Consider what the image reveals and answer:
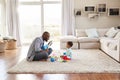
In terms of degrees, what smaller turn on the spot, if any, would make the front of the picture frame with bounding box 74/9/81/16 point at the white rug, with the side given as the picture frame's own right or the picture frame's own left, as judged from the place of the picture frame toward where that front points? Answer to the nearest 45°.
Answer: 0° — it already faces it

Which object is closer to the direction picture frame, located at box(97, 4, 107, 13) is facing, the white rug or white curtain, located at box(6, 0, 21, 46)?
the white rug

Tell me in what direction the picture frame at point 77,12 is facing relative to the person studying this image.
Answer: facing the viewer

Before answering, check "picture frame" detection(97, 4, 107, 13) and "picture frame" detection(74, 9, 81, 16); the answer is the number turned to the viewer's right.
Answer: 0

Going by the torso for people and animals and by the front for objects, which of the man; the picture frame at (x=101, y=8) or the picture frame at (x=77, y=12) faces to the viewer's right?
the man

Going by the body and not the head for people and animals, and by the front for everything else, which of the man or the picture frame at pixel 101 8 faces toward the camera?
the picture frame

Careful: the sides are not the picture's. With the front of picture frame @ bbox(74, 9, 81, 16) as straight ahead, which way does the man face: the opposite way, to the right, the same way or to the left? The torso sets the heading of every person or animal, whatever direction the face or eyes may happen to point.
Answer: to the left

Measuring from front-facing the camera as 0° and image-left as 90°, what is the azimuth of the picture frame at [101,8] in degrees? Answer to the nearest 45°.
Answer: approximately 0°

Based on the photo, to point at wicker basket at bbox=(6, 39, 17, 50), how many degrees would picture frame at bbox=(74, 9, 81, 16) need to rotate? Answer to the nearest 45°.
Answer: approximately 45° to its right

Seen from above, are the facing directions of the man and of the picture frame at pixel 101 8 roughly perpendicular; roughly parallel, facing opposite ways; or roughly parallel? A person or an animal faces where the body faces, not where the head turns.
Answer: roughly perpendicular

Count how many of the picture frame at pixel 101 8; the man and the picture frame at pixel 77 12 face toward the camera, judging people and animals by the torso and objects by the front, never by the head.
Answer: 2

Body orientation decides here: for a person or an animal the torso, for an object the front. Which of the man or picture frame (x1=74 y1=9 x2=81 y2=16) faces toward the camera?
the picture frame

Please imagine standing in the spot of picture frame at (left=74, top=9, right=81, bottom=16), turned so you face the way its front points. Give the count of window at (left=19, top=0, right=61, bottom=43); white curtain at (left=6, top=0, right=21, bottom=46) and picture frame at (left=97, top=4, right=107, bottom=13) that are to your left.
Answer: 1

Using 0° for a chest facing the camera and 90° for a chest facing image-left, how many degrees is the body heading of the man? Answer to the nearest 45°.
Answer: approximately 270°
